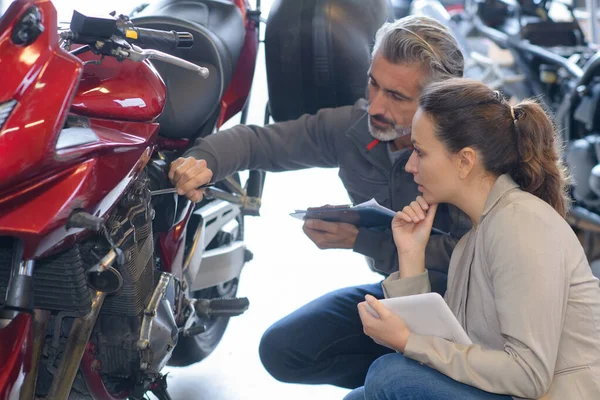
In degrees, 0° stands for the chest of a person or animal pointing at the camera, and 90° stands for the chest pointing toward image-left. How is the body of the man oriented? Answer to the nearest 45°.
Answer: approximately 45°

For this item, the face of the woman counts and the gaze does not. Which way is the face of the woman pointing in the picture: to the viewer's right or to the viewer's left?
to the viewer's left

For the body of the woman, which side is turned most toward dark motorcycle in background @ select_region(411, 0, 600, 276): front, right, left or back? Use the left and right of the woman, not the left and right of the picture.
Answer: right

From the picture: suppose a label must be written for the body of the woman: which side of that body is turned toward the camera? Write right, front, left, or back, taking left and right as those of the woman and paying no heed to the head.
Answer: left

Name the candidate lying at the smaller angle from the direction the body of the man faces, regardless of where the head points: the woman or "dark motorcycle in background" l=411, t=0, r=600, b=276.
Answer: the woman

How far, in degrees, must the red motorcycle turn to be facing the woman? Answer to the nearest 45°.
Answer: approximately 135° to its left

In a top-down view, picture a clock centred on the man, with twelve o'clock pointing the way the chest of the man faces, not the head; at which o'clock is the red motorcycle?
The red motorcycle is roughly at 12 o'clock from the man.
